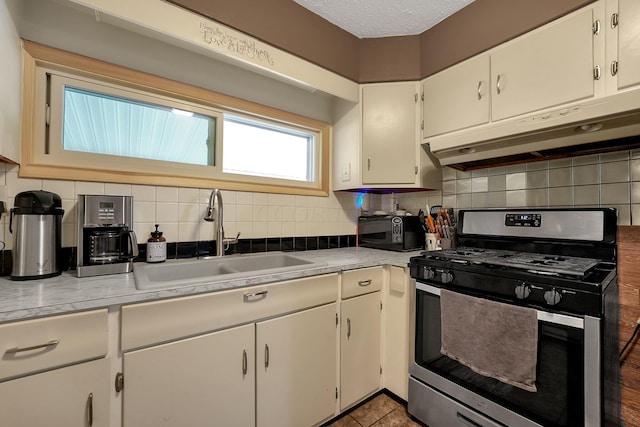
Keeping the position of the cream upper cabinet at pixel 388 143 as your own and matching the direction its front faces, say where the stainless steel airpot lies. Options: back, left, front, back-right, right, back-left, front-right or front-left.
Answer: front-right

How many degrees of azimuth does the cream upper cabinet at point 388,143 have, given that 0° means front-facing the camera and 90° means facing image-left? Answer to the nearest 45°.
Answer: approximately 0°

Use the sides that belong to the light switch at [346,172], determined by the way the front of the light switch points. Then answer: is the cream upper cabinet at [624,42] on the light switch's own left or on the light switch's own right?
on the light switch's own left

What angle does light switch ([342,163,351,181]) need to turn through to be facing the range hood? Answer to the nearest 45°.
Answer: approximately 90° to its left

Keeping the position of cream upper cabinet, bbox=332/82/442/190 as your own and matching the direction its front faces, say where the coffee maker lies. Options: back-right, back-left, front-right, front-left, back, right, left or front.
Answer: front-right

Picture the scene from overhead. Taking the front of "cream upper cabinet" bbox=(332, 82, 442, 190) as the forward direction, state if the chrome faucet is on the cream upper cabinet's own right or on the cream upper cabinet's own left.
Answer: on the cream upper cabinet's own right
